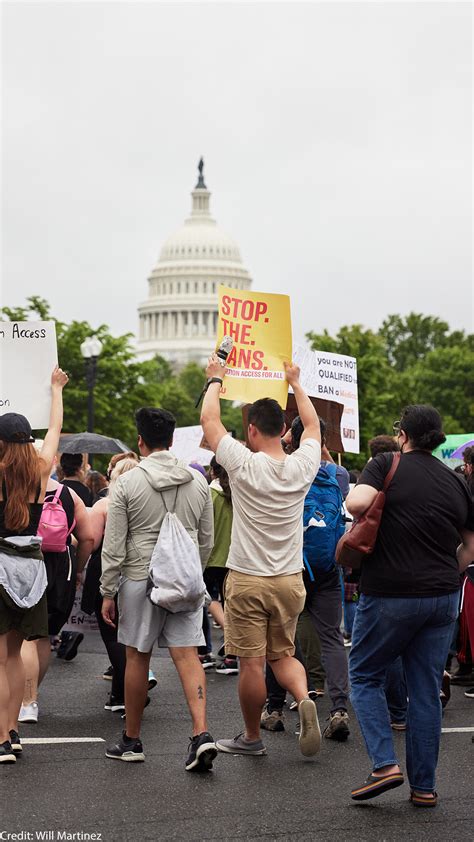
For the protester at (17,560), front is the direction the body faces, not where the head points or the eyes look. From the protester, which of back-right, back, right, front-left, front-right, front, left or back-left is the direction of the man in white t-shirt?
right

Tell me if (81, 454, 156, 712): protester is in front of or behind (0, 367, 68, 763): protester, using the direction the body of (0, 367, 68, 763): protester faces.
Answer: in front

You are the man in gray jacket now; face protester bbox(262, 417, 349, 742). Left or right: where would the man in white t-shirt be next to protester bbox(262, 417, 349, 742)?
right

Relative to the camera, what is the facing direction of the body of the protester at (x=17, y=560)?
away from the camera

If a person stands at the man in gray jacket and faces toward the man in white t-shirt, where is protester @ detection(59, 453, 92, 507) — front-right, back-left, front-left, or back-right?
back-left

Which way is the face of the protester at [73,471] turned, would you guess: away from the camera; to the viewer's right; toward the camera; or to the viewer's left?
away from the camera

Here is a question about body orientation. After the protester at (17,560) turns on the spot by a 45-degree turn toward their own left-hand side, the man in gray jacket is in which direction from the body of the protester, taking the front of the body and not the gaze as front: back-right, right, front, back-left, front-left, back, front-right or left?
back-right

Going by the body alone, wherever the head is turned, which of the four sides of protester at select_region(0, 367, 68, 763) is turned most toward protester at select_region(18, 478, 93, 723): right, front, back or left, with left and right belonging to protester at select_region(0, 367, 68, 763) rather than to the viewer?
front

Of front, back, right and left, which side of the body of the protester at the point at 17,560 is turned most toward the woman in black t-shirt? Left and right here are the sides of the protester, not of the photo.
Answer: right
